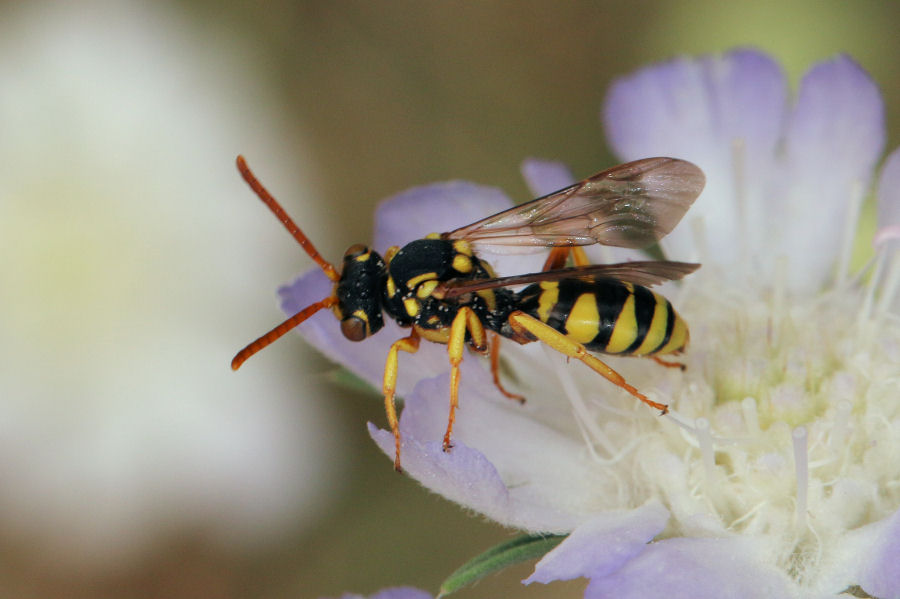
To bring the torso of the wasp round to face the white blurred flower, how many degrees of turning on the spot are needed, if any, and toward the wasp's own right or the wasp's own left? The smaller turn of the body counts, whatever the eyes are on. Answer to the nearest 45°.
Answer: approximately 45° to the wasp's own right

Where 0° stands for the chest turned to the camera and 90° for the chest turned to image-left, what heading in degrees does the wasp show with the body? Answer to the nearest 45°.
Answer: approximately 90°
